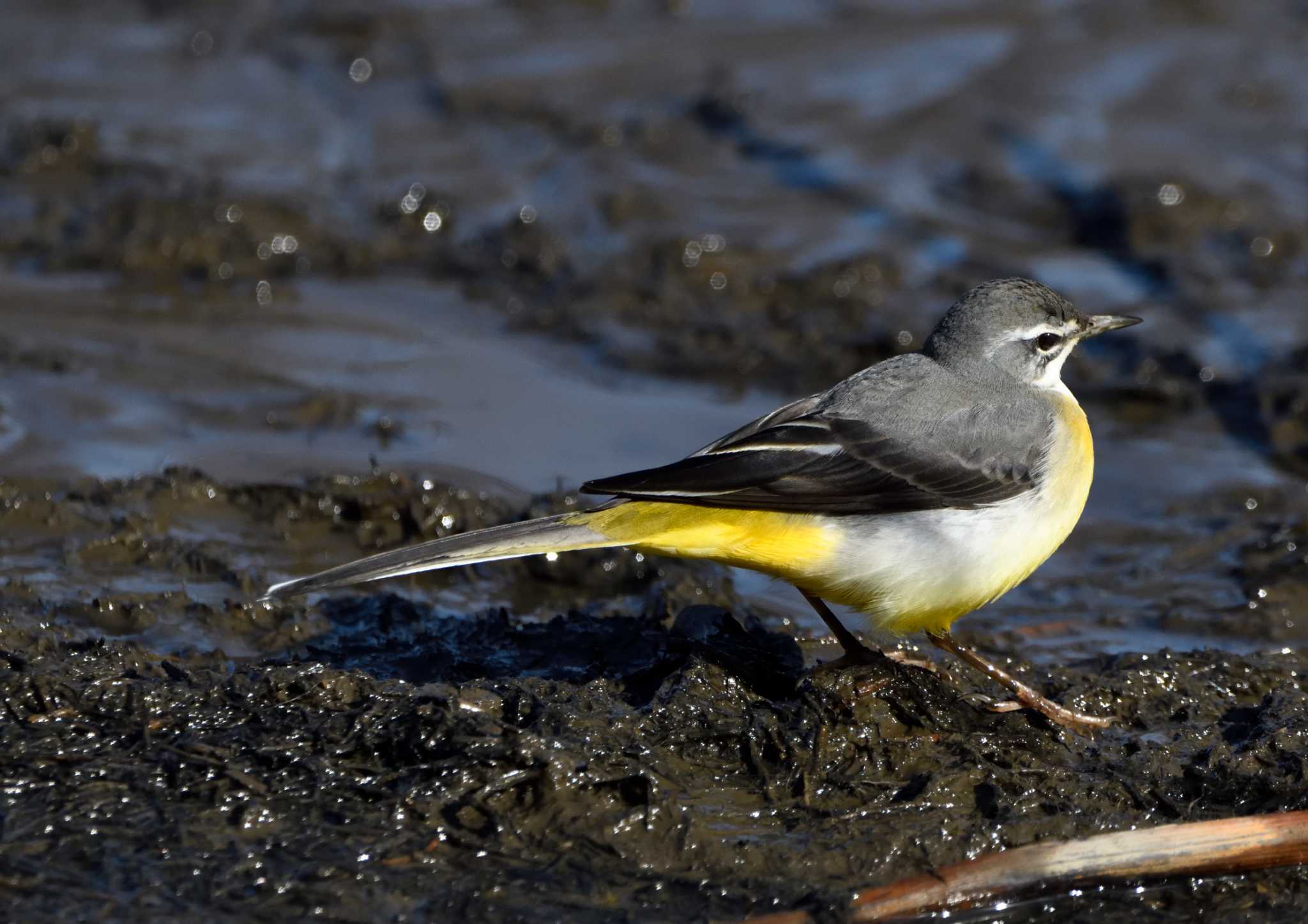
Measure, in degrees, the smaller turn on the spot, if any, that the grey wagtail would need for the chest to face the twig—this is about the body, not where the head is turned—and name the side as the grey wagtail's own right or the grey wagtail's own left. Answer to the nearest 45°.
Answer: approximately 45° to the grey wagtail's own right

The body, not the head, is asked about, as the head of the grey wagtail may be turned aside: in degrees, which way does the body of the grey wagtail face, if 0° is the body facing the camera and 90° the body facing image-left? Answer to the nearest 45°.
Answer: approximately 270°
